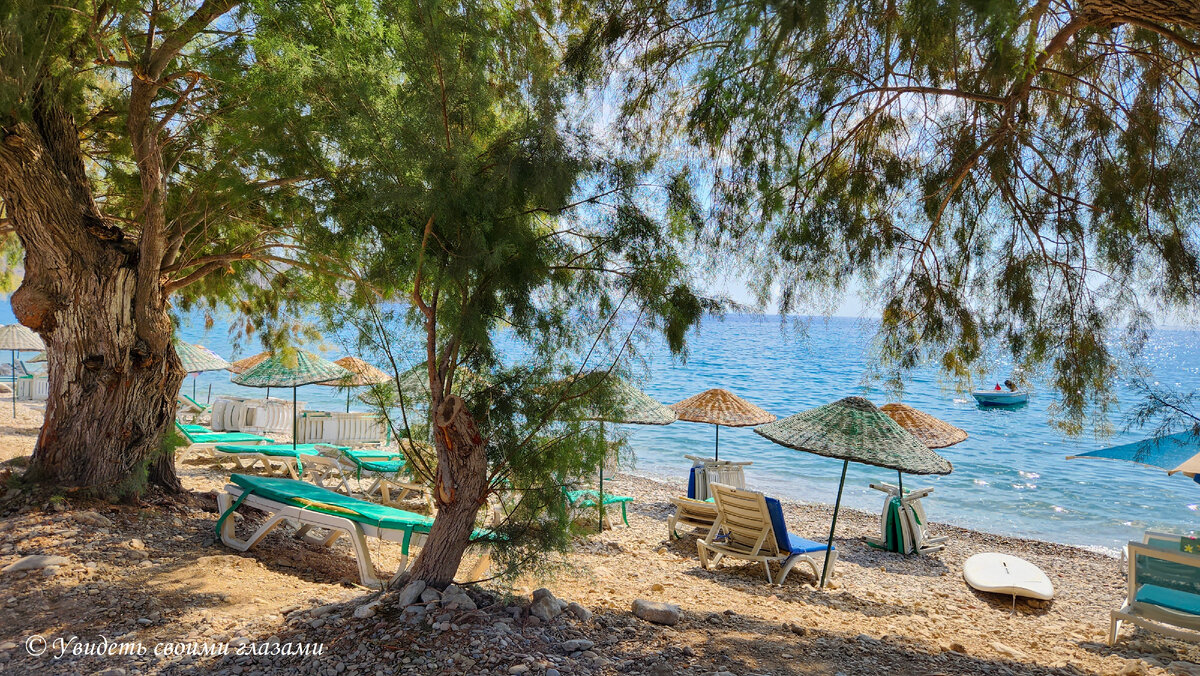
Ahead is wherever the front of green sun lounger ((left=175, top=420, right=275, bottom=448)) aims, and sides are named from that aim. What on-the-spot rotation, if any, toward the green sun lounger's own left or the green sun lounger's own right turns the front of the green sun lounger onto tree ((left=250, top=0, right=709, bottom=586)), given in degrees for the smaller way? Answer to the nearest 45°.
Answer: approximately 90° to the green sun lounger's own right

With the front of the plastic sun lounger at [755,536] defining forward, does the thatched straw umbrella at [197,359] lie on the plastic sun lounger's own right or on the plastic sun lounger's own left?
on the plastic sun lounger's own left

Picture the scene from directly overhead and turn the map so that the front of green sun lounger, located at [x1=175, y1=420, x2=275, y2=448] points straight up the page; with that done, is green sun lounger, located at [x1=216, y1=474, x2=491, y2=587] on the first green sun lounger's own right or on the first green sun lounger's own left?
on the first green sun lounger's own right

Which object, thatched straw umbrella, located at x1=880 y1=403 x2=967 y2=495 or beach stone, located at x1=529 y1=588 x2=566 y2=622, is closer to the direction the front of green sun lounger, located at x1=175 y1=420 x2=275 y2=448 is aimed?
the thatched straw umbrella
